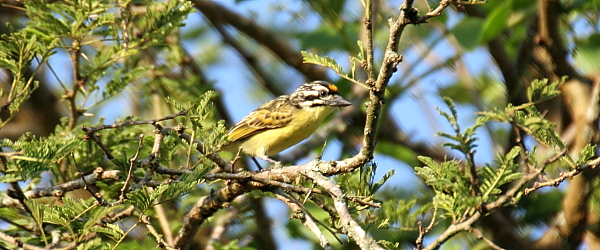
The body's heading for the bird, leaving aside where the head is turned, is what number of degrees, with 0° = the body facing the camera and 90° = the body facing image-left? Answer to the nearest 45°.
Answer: approximately 270°
